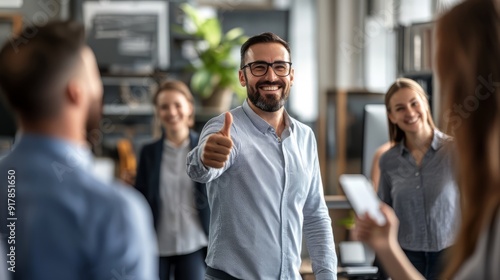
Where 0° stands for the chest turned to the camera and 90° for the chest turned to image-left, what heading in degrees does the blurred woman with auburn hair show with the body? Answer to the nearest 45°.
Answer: approximately 135°

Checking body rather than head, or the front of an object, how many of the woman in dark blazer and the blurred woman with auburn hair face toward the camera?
1

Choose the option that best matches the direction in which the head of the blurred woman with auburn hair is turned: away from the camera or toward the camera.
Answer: away from the camera

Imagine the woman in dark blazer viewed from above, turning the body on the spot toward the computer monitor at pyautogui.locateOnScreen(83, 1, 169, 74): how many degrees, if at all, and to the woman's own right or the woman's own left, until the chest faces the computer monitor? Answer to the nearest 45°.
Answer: approximately 180°
